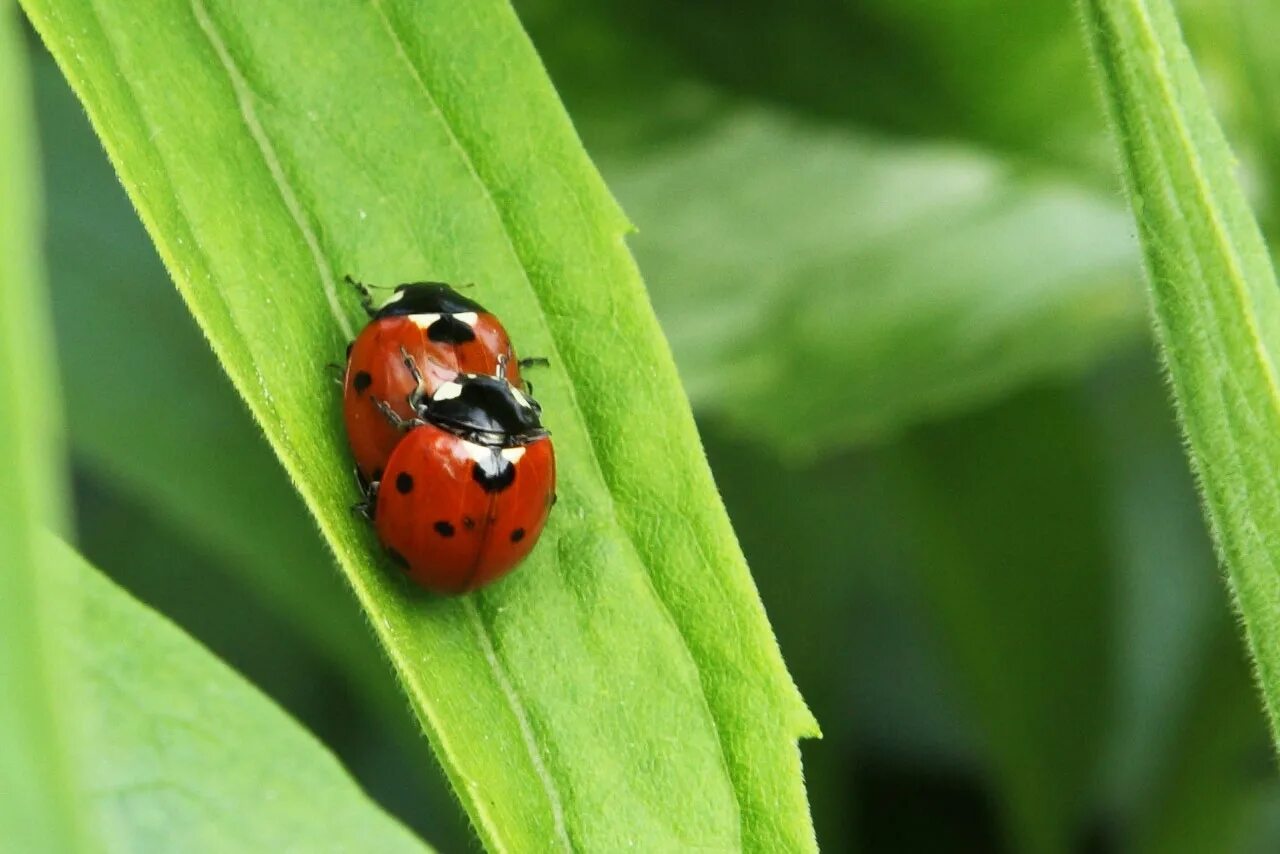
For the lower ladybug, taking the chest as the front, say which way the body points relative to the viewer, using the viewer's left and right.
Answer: facing away from the viewer

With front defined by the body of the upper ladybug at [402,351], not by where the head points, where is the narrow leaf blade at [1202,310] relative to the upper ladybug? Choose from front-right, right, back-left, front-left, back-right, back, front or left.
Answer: back-right

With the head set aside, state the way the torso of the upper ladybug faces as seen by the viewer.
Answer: away from the camera

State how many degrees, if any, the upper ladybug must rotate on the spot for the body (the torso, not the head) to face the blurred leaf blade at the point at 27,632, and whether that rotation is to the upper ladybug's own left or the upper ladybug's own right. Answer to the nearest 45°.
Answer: approximately 180°
